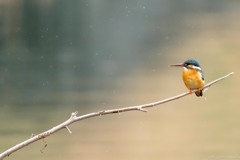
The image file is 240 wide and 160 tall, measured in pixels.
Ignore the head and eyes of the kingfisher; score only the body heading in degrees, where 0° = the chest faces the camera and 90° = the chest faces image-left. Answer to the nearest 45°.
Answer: approximately 45°
